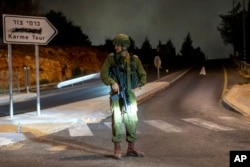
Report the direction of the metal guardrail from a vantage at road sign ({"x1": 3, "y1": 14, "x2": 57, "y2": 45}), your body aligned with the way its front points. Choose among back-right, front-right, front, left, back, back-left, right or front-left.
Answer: back

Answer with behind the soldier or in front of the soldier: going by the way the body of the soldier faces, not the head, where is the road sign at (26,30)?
behind

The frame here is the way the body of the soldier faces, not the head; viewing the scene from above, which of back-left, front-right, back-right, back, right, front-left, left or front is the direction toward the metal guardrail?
back

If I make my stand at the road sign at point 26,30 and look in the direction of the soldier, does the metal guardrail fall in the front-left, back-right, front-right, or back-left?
back-left

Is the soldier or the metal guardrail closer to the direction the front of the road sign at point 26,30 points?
the soldier

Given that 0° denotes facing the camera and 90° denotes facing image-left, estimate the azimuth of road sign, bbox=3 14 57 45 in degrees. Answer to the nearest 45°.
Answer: approximately 0°

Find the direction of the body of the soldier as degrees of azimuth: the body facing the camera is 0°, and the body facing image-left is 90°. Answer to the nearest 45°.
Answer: approximately 0°

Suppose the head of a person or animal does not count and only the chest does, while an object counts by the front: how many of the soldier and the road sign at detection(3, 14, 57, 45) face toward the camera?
2
